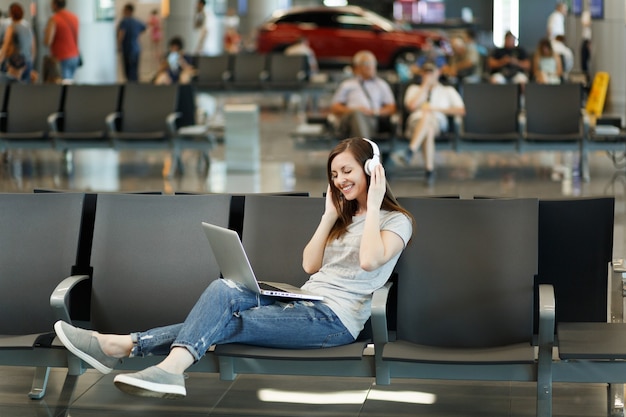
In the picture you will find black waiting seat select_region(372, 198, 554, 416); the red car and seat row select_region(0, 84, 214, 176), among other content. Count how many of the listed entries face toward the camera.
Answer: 2

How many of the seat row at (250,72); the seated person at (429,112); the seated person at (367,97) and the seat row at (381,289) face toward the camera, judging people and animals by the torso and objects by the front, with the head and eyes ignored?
4

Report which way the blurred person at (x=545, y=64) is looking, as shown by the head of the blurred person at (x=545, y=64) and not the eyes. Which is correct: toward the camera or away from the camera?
toward the camera

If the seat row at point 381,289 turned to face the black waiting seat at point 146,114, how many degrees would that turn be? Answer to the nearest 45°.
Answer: approximately 180°

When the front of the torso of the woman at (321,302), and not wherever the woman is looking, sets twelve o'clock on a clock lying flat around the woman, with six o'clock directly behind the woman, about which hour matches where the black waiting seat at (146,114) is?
The black waiting seat is roughly at 4 o'clock from the woman.

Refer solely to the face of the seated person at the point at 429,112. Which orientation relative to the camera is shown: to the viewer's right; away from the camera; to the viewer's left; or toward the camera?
toward the camera

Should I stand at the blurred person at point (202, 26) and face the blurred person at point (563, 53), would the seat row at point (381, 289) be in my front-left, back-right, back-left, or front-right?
front-right

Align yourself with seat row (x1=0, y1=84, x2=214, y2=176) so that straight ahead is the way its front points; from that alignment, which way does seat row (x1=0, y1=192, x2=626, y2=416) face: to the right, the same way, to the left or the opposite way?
the same way

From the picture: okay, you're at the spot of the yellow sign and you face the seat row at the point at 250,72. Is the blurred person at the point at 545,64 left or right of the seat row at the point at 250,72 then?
right

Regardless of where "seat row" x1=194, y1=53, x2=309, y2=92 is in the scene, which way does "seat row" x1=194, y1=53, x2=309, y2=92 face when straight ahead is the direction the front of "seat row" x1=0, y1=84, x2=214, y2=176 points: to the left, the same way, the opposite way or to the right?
the same way

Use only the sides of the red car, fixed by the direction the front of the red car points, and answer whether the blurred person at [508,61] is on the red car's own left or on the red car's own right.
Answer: on the red car's own right

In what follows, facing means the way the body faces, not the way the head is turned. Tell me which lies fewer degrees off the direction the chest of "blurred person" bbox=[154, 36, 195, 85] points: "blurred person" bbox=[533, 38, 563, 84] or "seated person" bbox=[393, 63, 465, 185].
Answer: the seated person

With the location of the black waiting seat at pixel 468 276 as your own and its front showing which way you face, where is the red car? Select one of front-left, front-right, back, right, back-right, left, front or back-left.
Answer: back

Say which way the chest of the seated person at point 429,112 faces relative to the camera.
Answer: toward the camera

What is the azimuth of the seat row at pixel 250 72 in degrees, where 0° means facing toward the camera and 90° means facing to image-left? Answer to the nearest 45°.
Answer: approximately 0°

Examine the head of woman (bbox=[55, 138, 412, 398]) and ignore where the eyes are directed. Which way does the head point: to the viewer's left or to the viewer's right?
to the viewer's left

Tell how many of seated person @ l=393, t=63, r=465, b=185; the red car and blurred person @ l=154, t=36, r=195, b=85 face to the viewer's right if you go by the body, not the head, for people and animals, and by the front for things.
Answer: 1

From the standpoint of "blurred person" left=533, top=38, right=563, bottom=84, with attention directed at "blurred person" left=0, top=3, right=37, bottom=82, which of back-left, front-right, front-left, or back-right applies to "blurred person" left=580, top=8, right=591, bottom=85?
back-right

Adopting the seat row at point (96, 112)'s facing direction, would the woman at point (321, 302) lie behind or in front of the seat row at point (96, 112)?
in front
